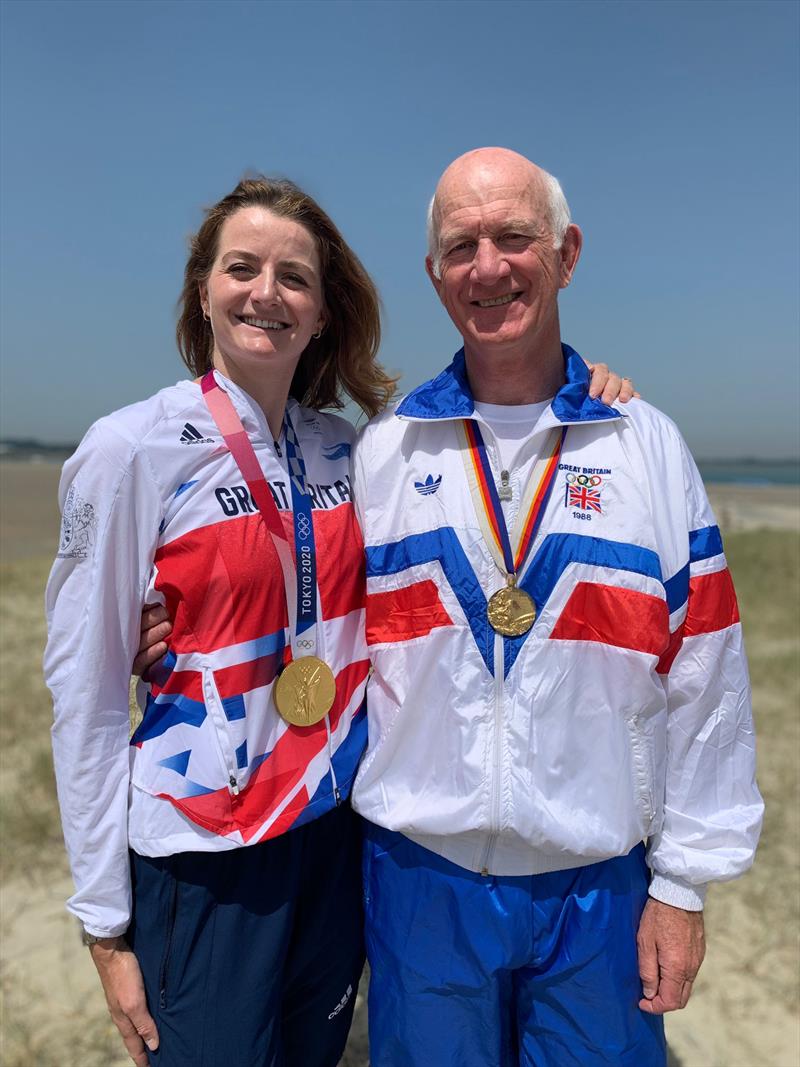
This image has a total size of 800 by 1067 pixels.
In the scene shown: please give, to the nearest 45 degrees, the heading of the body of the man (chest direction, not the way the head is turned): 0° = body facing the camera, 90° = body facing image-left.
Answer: approximately 0°

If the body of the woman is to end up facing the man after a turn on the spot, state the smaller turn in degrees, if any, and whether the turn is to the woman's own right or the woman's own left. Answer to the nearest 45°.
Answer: approximately 45° to the woman's own left

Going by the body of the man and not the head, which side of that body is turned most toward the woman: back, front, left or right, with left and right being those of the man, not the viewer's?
right

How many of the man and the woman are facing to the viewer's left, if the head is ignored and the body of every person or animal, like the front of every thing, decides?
0

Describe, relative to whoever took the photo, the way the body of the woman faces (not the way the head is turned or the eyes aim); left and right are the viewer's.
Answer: facing the viewer and to the right of the viewer
